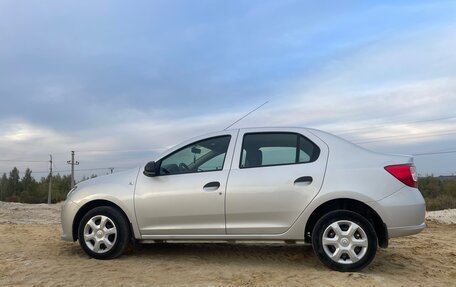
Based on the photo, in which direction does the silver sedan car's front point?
to the viewer's left
